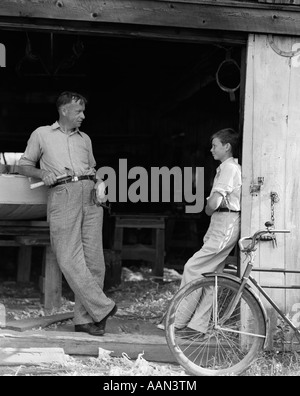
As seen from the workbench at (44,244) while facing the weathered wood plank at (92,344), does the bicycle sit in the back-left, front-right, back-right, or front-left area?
front-left

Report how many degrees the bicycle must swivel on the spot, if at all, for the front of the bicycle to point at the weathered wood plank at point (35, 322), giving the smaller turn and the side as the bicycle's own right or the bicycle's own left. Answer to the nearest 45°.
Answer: approximately 45° to the bicycle's own right

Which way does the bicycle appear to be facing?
to the viewer's left

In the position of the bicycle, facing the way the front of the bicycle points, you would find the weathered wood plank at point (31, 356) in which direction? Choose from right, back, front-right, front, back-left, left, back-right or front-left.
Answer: front

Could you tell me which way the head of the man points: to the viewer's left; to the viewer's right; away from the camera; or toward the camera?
to the viewer's right

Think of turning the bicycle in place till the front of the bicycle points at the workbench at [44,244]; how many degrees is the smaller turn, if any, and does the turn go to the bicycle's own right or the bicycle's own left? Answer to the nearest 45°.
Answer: approximately 45° to the bicycle's own right

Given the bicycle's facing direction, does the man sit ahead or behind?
ahead
